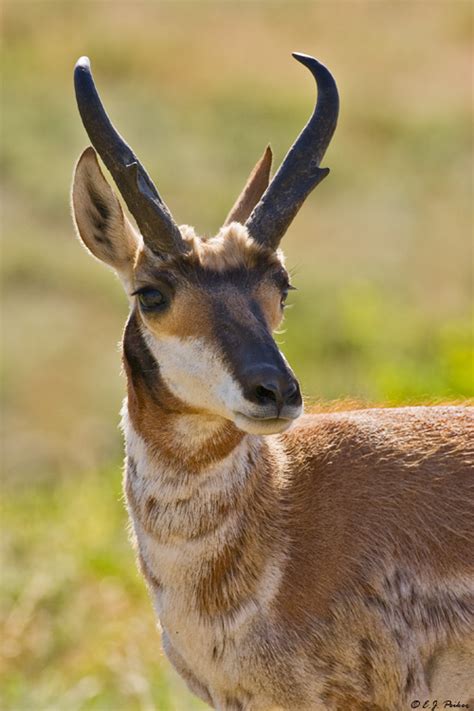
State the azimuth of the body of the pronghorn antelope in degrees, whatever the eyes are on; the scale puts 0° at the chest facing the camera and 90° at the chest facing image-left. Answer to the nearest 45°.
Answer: approximately 45°
